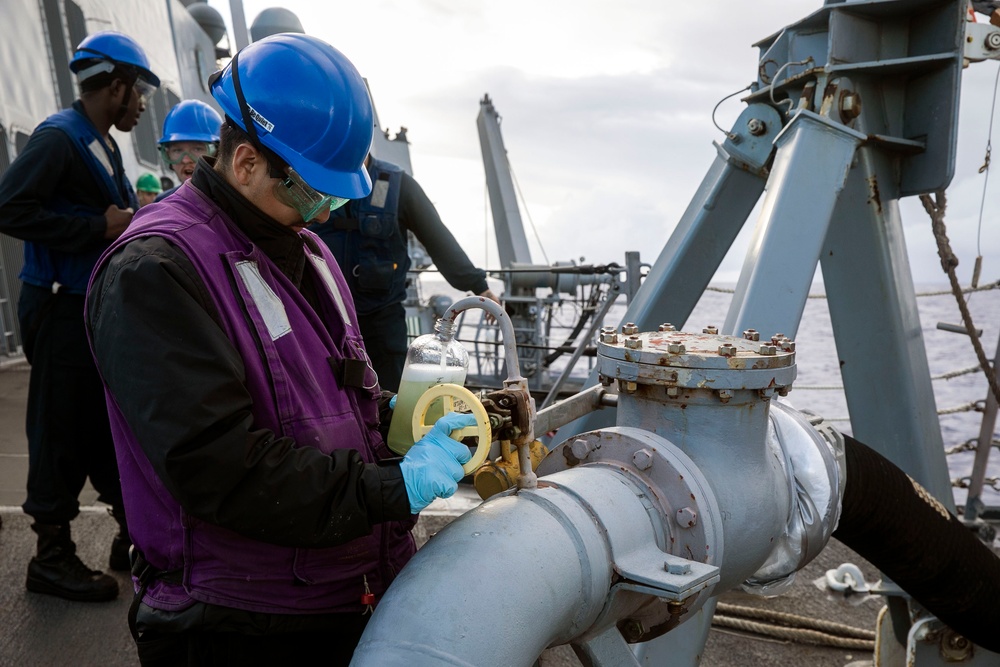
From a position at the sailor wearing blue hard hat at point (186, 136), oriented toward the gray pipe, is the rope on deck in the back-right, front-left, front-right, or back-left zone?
front-left

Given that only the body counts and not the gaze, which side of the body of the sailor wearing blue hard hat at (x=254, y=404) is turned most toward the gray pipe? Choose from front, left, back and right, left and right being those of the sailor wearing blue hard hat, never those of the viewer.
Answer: front

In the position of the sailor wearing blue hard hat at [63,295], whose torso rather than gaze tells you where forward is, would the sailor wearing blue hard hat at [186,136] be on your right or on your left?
on your left

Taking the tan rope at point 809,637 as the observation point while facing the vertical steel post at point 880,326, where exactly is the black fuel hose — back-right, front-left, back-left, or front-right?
front-right

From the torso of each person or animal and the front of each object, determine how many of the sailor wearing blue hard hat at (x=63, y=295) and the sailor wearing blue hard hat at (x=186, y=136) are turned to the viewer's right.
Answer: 1

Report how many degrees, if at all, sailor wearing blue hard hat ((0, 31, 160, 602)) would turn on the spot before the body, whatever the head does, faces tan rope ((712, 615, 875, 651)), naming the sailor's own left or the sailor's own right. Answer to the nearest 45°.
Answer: approximately 45° to the sailor's own right

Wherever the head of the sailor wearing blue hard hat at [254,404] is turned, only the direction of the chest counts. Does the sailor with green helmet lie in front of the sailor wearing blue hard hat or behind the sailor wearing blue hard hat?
behind

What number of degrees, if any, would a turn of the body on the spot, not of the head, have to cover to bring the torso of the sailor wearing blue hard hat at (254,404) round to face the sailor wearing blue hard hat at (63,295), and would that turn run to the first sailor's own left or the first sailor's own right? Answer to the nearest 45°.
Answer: approximately 135° to the first sailor's own left

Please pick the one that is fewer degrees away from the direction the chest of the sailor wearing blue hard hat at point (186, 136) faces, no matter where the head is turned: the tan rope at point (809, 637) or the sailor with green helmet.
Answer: the tan rope

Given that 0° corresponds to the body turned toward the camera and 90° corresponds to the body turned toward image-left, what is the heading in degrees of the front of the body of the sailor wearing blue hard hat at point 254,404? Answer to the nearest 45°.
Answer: approximately 315°

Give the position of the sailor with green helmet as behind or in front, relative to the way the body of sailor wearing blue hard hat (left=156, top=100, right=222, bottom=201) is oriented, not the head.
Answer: behind

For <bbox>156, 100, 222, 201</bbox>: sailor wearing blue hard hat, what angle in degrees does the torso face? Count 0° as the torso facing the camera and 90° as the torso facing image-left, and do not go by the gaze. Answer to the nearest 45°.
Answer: approximately 0°

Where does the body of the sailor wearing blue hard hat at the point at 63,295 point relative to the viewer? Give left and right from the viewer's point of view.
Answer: facing to the right of the viewer

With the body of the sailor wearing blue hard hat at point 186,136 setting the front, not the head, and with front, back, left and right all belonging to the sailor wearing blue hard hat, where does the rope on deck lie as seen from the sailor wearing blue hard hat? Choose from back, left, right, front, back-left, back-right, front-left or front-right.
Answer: front-left
